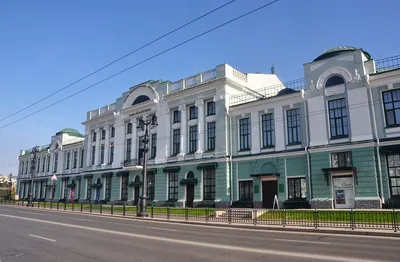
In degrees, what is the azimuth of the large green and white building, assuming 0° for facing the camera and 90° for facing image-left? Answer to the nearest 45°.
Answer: approximately 45°
